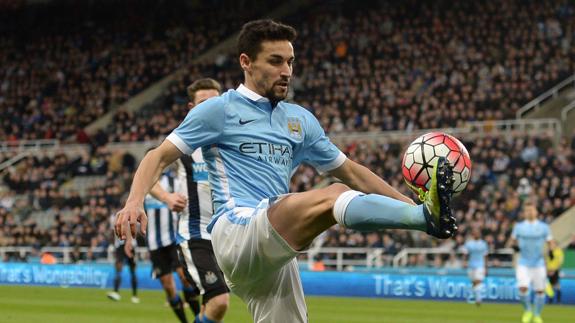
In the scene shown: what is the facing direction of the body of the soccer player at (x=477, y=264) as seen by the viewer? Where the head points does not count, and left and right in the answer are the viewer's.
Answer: facing the viewer

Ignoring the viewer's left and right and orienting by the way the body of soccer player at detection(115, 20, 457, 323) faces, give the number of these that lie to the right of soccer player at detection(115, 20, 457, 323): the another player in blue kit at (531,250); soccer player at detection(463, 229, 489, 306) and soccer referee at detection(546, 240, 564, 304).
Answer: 0

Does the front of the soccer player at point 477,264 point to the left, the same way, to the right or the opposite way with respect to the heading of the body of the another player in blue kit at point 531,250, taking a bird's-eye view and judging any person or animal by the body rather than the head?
the same way

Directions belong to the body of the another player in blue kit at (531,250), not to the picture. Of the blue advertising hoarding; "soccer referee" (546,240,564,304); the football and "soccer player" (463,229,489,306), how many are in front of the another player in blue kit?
1

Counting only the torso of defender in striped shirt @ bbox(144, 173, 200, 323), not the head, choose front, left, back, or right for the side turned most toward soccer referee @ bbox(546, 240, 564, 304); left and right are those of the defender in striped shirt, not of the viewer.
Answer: left

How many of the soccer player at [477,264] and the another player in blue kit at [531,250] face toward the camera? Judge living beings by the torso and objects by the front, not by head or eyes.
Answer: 2

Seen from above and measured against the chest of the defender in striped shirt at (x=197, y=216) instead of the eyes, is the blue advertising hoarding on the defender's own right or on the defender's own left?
on the defender's own left

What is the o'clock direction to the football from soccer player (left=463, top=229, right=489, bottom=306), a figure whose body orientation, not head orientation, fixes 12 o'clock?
The football is roughly at 12 o'clock from the soccer player.

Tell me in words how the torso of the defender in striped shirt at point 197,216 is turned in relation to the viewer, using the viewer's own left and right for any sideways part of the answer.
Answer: facing the viewer and to the right of the viewer

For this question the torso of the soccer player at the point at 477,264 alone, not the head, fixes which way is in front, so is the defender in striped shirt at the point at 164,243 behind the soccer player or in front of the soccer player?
in front

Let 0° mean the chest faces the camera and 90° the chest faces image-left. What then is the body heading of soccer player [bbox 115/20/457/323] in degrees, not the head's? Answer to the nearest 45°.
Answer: approximately 315°

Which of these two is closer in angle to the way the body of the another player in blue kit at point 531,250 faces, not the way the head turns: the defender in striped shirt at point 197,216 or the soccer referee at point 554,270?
the defender in striped shirt

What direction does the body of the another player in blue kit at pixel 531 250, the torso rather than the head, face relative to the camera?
toward the camera

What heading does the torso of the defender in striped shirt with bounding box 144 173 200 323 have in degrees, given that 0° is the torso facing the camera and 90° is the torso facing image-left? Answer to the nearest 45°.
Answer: approximately 315°
